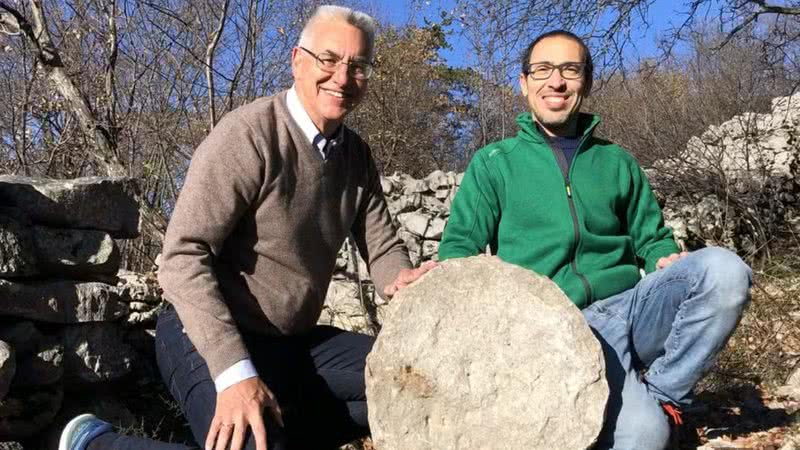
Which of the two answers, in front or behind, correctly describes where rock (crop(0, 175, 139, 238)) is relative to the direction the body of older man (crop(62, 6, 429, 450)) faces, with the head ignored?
behind

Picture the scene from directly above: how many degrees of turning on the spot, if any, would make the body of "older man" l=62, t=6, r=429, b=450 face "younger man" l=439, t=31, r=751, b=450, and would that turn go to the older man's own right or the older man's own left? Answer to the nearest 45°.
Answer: approximately 45° to the older man's own left

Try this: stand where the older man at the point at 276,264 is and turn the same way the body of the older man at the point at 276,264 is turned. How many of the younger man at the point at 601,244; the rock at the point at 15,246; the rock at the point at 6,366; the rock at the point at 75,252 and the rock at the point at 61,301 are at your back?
4

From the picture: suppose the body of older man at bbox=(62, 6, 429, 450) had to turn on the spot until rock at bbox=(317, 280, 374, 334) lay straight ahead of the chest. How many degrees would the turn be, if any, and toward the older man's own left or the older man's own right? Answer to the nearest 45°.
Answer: approximately 135° to the older man's own left

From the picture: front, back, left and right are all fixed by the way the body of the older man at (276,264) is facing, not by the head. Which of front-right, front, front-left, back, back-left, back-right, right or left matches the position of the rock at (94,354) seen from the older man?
back

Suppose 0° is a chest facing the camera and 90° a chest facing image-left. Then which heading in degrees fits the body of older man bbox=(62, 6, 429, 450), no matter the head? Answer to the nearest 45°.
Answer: approximately 315°

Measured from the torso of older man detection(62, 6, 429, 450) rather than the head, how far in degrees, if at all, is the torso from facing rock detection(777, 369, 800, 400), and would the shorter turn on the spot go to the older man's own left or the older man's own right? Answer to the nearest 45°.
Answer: approximately 45° to the older man's own left

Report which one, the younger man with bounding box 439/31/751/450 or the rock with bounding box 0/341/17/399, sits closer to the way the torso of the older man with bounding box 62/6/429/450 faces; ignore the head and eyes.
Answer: the younger man
